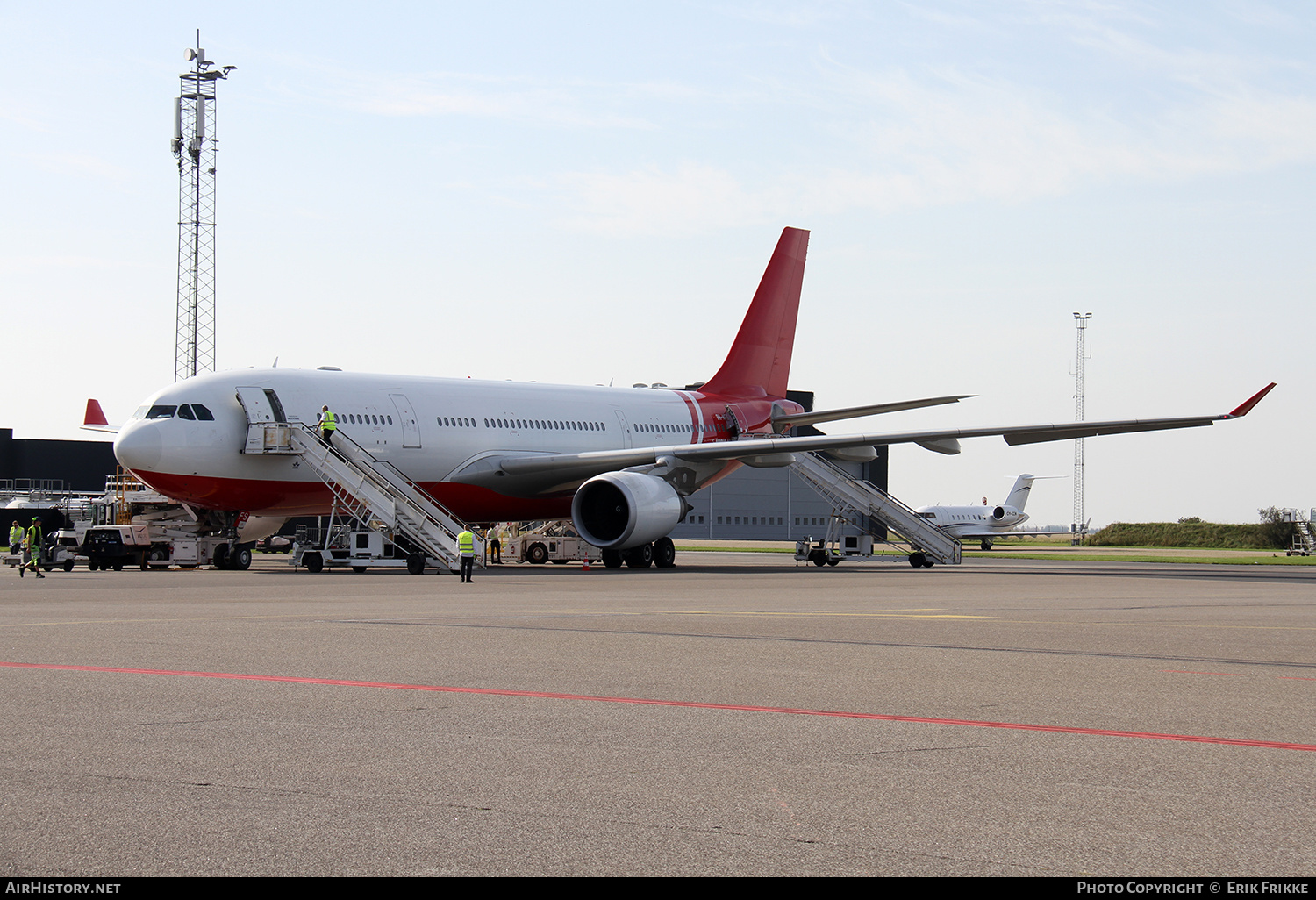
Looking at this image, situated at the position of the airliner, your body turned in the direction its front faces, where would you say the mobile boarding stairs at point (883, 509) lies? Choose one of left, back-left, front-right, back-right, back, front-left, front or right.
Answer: back

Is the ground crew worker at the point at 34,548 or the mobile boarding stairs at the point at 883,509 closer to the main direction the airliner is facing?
the ground crew worker

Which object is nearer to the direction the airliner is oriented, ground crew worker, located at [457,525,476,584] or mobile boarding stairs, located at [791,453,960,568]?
the ground crew worker

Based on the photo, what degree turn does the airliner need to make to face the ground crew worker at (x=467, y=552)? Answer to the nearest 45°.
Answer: approximately 45° to its left

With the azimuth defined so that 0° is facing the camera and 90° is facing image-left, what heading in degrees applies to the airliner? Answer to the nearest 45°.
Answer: approximately 45°
